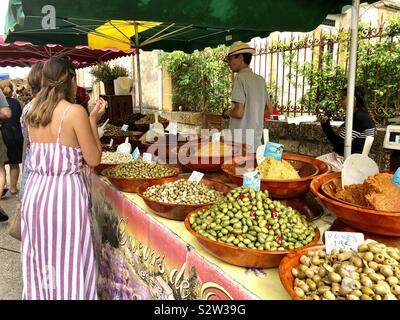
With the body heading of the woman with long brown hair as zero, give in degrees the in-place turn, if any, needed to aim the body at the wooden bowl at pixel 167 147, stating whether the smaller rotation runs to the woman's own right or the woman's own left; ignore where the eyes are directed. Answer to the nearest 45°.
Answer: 0° — they already face it

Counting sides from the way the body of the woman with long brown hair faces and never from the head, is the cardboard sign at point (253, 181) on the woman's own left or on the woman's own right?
on the woman's own right

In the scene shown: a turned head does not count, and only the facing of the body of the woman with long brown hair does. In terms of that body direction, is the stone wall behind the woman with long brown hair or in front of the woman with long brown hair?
in front

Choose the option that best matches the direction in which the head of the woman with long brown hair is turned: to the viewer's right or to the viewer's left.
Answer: to the viewer's right

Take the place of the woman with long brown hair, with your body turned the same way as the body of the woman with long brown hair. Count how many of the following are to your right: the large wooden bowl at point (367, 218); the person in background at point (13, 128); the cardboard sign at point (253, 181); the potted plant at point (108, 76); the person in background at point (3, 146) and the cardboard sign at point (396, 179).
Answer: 3

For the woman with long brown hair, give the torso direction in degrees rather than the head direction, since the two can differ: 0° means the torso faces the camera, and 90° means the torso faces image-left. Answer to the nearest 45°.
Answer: approximately 225°

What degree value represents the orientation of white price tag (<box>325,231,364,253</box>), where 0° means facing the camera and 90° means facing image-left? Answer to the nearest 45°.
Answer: approximately 0°

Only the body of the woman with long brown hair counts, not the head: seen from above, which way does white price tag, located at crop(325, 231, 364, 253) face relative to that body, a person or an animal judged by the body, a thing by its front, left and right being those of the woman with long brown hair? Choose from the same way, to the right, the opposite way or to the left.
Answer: the opposite way

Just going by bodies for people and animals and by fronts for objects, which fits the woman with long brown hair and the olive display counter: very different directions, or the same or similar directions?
very different directions

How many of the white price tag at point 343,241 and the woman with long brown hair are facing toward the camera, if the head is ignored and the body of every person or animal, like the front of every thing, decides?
1

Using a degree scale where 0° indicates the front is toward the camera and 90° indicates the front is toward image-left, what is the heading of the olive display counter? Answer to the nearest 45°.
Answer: approximately 45°

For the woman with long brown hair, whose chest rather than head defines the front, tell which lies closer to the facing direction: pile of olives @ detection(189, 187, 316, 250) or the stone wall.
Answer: the stone wall
